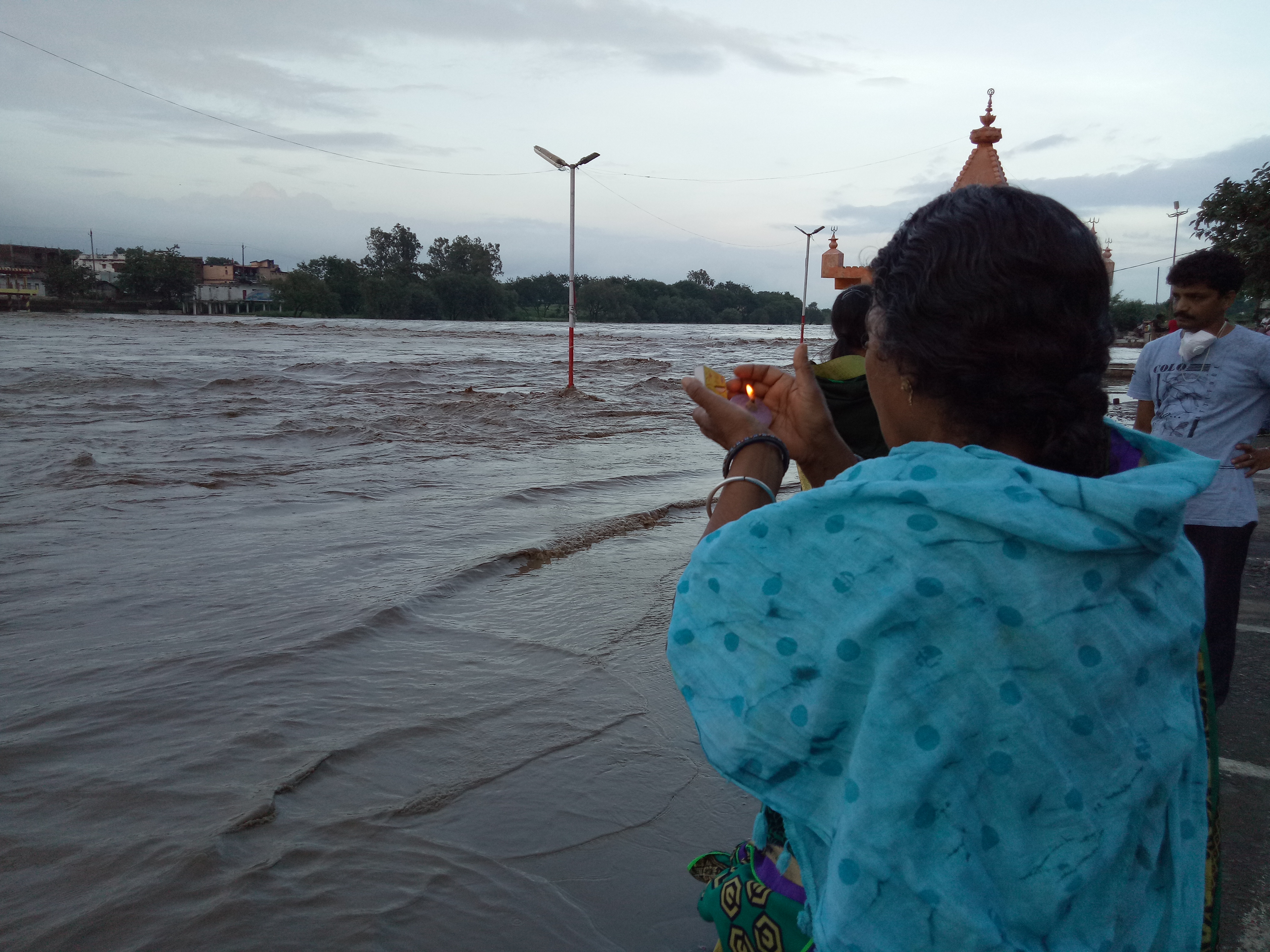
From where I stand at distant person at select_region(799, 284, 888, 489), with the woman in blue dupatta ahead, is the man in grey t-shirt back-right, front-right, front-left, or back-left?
front-left

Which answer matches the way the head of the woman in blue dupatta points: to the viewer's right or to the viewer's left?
to the viewer's left

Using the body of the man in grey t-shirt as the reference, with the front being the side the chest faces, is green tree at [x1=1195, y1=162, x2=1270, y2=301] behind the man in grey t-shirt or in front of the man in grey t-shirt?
behind

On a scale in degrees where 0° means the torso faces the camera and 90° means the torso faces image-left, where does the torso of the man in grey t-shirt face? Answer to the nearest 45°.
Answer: approximately 45°

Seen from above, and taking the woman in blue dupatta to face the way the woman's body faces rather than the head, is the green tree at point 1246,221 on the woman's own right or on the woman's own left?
on the woman's own right

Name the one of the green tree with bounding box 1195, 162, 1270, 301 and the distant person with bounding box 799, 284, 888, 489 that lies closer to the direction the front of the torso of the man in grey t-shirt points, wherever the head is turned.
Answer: the distant person

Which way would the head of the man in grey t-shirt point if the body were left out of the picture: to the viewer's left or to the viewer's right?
to the viewer's left

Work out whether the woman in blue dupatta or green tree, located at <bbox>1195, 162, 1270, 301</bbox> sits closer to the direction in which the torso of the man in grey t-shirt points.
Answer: the woman in blue dupatta

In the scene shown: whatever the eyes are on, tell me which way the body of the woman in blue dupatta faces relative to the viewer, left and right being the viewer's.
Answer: facing away from the viewer and to the left of the viewer

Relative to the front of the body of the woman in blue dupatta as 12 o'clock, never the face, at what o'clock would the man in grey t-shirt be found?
The man in grey t-shirt is roughly at 2 o'clock from the woman in blue dupatta.
